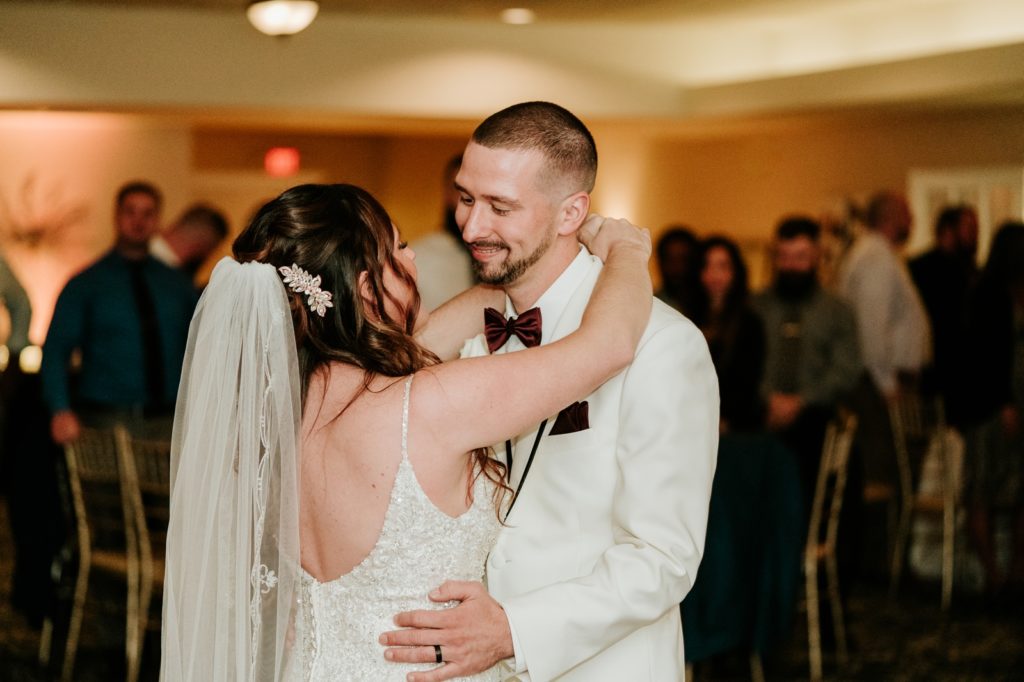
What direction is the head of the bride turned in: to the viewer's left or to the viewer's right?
to the viewer's right

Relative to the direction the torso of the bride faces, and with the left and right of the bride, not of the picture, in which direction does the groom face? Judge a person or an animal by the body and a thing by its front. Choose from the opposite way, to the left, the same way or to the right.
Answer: the opposite way

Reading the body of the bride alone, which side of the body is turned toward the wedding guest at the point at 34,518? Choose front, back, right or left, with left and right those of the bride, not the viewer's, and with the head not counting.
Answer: left

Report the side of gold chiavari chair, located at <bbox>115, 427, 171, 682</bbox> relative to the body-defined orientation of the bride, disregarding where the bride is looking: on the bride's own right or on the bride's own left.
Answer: on the bride's own left

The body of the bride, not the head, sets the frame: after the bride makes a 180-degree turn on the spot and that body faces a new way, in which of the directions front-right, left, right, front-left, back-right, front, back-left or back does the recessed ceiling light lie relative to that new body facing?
back-right

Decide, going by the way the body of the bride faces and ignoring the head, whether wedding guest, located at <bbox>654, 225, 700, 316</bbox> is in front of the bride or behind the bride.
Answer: in front

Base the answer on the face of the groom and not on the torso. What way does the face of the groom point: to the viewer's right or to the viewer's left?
to the viewer's left

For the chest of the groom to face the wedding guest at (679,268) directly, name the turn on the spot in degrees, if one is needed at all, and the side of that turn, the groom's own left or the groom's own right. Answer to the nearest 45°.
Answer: approximately 135° to the groom's own right

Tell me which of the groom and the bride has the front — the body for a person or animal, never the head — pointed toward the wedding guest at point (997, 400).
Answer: the bride

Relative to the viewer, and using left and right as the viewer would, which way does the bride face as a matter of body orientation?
facing away from the viewer and to the right of the viewer

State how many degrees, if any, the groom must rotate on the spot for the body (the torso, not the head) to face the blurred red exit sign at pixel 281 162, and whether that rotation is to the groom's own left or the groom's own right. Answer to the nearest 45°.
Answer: approximately 135° to the groom's own right

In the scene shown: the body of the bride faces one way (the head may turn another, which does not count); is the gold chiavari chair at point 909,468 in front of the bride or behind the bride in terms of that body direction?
in front

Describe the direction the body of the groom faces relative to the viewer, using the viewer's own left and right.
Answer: facing the viewer and to the left of the viewer
